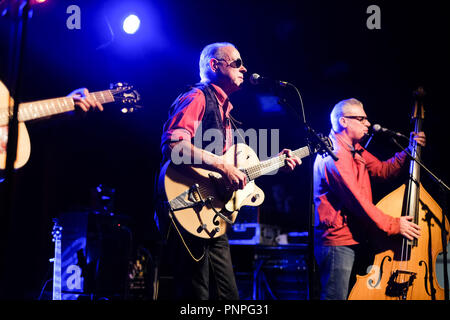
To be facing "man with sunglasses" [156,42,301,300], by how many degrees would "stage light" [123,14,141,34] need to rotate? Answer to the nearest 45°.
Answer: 0° — it already faces them

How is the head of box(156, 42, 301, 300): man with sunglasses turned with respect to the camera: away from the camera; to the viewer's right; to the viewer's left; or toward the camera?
to the viewer's right

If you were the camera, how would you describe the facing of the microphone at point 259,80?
facing to the left of the viewer

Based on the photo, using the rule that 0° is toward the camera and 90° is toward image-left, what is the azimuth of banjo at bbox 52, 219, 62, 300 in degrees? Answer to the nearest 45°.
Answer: approximately 0°
